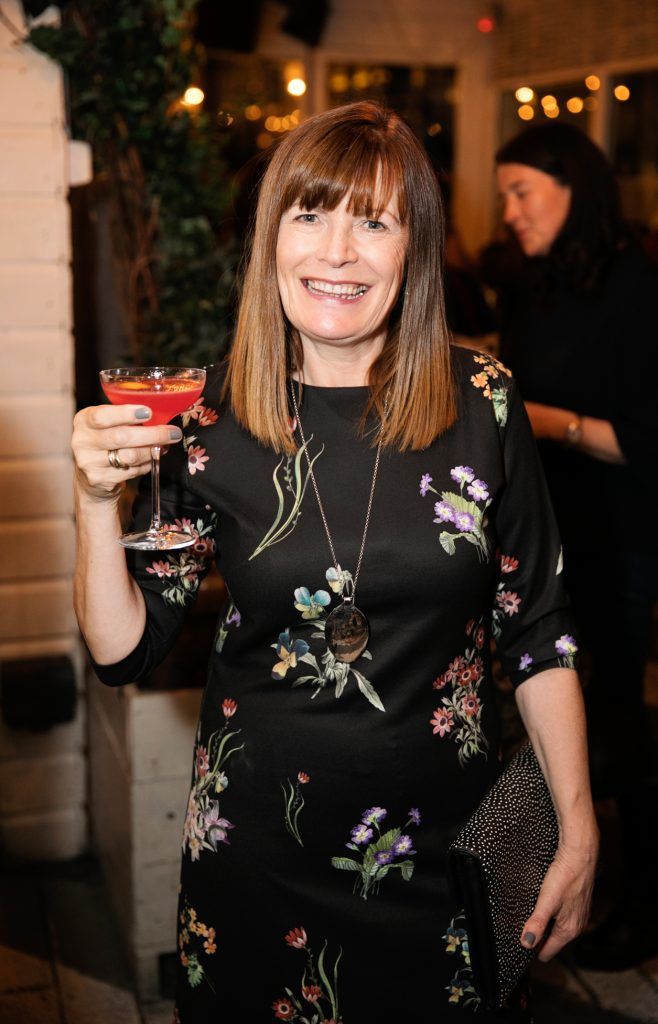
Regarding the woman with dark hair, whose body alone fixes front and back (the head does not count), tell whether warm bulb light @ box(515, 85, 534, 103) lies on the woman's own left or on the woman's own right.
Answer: on the woman's own right

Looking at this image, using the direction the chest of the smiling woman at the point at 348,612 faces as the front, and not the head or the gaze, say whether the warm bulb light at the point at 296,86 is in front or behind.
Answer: behind

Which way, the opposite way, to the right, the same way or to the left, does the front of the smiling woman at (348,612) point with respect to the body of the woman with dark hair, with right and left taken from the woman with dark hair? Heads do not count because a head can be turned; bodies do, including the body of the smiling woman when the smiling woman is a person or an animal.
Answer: to the left

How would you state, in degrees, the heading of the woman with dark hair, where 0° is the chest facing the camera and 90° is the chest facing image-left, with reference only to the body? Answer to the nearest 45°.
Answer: approximately 90°

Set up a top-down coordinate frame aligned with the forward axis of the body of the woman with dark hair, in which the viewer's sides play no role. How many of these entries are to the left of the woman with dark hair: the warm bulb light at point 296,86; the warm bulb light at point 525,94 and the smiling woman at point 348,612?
1

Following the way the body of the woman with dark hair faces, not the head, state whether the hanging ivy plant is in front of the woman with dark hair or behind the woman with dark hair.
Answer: in front

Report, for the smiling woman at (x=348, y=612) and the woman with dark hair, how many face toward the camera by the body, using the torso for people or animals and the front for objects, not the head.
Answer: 1
